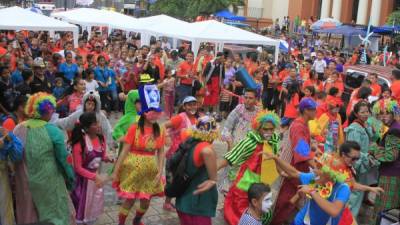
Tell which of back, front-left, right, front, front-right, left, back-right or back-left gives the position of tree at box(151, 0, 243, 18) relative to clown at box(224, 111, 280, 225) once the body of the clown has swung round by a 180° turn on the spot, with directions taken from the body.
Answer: front-right

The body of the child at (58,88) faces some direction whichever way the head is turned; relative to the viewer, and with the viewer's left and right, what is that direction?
facing the viewer

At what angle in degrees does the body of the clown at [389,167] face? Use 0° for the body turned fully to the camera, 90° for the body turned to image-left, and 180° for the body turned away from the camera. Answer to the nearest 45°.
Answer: approximately 45°

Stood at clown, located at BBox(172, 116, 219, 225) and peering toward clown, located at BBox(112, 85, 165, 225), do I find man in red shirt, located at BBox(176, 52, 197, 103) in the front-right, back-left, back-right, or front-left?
front-right

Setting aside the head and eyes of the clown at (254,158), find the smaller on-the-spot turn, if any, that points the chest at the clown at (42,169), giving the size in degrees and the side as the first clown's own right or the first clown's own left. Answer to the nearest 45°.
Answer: approximately 90° to the first clown's own right

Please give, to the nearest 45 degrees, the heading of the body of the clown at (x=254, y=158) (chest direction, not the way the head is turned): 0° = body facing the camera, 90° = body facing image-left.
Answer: approximately 315°

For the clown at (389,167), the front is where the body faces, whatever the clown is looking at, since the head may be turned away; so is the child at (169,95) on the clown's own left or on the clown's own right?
on the clown's own right

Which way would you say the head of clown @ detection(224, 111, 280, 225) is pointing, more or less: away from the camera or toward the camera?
toward the camera

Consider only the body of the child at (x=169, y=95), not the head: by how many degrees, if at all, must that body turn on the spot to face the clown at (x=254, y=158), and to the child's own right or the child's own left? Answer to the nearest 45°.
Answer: approximately 45° to the child's own left

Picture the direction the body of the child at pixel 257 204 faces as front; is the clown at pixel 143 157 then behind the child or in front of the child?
behind

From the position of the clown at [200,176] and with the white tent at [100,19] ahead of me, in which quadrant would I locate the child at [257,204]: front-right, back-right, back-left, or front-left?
back-right

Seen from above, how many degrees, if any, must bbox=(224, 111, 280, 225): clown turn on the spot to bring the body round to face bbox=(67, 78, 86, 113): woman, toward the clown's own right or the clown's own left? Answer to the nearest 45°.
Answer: approximately 180°
